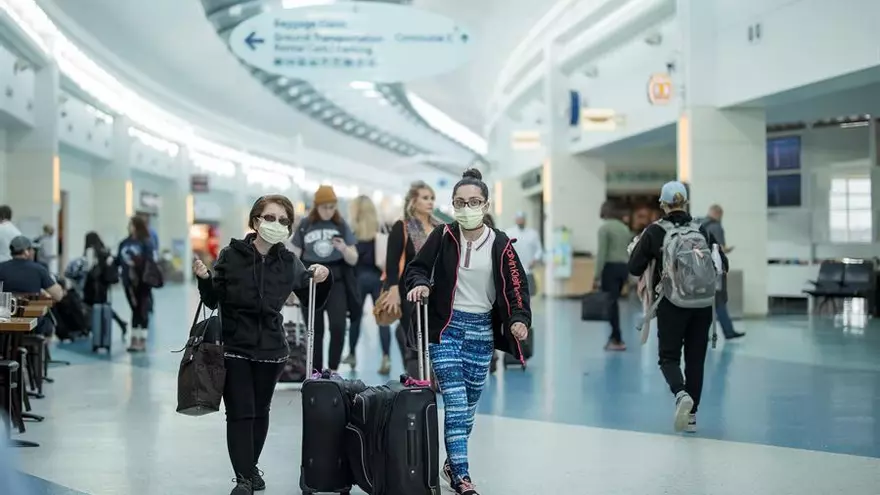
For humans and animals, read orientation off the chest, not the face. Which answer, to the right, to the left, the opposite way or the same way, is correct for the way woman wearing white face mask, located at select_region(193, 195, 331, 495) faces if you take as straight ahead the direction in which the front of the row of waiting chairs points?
to the left

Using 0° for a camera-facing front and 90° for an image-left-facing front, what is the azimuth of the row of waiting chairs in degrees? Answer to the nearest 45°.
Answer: approximately 45°

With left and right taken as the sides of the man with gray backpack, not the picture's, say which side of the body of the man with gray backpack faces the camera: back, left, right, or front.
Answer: back

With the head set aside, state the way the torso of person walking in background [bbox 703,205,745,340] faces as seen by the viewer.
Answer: to the viewer's right

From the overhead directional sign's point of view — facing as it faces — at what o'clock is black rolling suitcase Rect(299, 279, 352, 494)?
The black rolling suitcase is roughly at 12 o'clock from the overhead directional sign.

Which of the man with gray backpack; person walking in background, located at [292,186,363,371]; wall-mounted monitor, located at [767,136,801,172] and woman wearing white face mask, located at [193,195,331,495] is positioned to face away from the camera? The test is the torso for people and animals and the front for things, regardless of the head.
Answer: the man with gray backpack

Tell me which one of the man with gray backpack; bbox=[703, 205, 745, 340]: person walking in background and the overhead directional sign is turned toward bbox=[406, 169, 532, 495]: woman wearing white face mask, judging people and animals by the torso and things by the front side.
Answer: the overhead directional sign

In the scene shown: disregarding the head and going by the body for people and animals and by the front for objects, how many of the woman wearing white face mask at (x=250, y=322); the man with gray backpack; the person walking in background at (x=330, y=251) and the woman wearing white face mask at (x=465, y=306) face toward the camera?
3

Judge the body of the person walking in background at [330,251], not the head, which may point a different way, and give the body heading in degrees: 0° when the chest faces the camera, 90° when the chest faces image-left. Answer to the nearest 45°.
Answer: approximately 0°

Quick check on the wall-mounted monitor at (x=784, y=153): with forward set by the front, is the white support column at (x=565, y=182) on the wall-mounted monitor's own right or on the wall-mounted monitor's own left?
on the wall-mounted monitor's own right

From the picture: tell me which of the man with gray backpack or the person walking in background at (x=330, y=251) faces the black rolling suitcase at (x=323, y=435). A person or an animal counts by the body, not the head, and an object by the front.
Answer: the person walking in background
